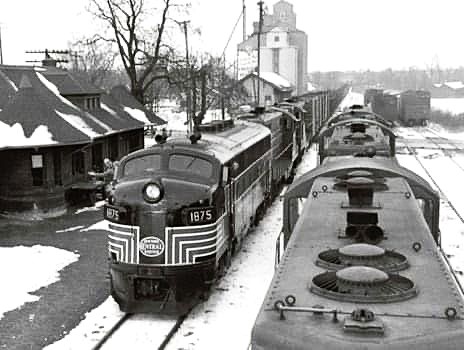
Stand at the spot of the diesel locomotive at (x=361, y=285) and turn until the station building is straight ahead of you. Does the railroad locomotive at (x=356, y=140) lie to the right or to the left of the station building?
right

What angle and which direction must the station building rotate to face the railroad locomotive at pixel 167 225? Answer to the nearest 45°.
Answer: approximately 45° to its right

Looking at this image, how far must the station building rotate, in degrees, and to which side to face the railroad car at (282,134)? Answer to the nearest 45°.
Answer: approximately 45° to its left

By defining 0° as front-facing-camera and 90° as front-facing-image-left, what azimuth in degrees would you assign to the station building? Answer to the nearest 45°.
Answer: approximately 315°

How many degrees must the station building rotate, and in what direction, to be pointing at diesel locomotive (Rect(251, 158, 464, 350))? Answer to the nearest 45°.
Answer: approximately 45° to its right
